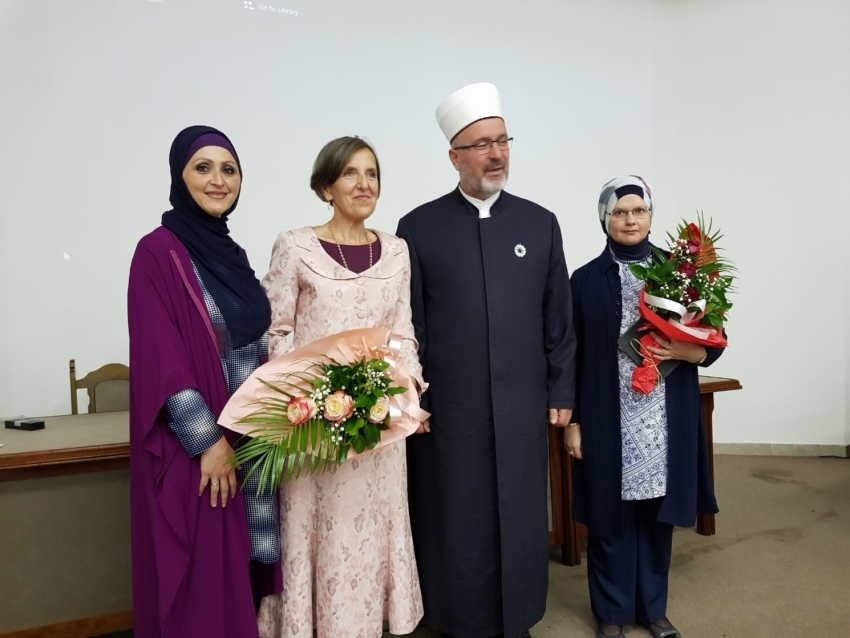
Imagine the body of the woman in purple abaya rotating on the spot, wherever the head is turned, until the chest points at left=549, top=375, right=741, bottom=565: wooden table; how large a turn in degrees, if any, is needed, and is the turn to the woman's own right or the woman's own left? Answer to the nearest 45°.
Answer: approximately 90° to the woman's own left

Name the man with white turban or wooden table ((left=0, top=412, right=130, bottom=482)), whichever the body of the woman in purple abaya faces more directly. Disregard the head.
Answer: the man with white turban

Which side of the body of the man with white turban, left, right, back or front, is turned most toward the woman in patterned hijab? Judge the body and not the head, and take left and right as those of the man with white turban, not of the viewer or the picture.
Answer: left

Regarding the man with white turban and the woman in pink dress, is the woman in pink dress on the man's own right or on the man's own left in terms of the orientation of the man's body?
on the man's own right

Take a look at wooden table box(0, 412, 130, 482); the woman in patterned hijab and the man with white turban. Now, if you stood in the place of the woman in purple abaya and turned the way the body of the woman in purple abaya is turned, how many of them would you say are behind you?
1

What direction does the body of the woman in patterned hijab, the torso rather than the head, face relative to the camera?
toward the camera

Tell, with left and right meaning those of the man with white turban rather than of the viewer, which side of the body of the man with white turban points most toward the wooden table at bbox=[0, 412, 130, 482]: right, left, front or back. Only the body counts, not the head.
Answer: right

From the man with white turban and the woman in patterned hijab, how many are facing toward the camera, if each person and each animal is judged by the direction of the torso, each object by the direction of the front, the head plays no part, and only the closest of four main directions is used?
2

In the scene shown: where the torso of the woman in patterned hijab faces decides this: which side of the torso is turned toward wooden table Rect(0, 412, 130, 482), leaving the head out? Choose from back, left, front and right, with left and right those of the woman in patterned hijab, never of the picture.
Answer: right

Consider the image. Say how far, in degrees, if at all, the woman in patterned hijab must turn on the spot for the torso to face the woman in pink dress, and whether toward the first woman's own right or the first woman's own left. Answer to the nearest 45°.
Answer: approximately 45° to the first woman's own right

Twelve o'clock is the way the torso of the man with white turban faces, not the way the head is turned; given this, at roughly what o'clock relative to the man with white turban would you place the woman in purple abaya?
The woman in purple abaya is roughly at 2 o'clock from the man with white turban.

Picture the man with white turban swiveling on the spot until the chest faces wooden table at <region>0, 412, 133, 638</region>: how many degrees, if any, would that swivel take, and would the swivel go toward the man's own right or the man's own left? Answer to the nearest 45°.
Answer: approximately 90° to the man's own right

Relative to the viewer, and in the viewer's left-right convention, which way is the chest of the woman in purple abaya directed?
facing the viewer and to the right of the viewer
